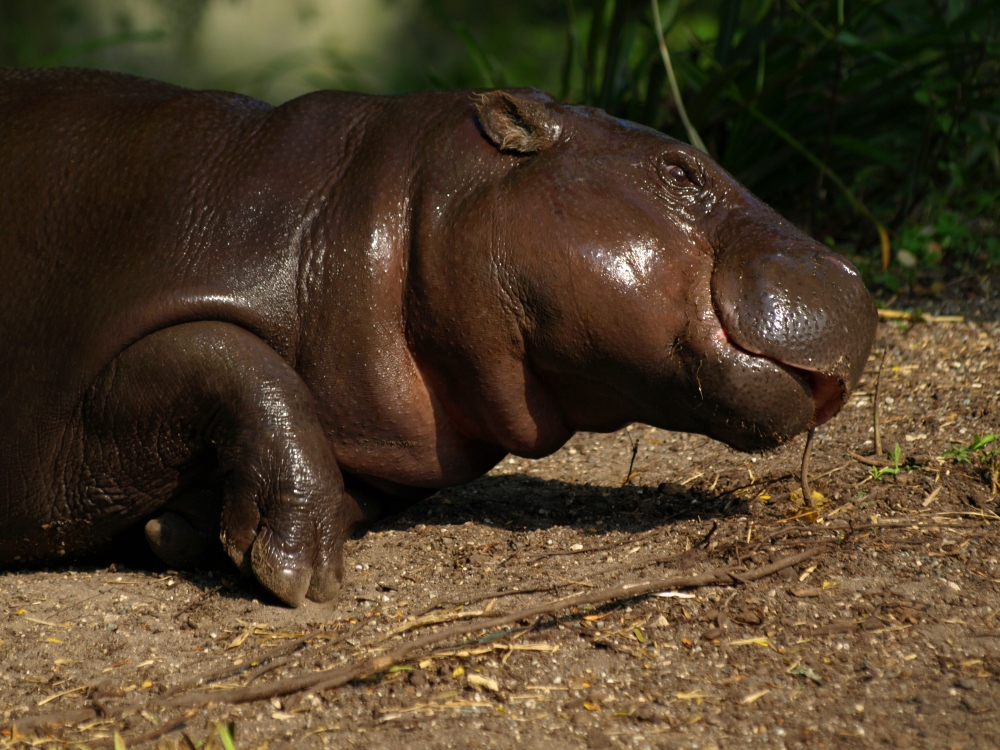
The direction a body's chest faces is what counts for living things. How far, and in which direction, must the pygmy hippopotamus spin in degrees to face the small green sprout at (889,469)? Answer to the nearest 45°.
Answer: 0° — it already faces it

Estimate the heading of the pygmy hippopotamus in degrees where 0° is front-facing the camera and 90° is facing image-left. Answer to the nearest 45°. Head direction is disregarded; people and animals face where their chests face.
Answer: approximately 270°

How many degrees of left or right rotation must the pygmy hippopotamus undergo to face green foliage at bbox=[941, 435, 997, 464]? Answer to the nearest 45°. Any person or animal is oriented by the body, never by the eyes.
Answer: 0° — it already faces it
